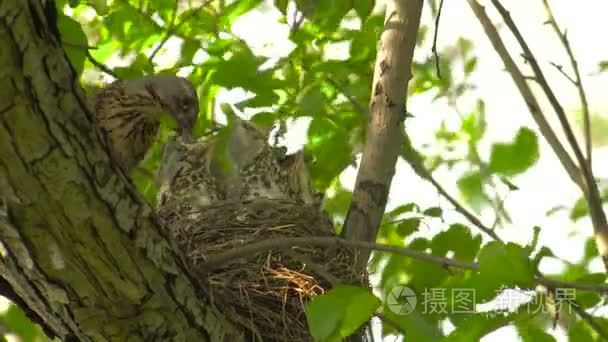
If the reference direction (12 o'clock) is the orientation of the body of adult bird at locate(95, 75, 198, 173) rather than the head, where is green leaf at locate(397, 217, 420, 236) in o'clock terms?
The green leaf is roughly at 1 o'clock from the adult bird.

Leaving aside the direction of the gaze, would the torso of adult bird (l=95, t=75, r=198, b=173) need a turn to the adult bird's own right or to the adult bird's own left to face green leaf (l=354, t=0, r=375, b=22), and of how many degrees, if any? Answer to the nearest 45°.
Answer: approximately 45° to the adult bird's own right

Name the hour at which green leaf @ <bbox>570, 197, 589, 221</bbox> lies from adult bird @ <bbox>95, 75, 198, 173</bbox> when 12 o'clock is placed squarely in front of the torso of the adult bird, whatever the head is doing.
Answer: The green leaf is roughly at 1 o'clock from the adult bird.

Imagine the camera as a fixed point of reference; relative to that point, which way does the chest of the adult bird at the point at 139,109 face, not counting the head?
to the viewer's right

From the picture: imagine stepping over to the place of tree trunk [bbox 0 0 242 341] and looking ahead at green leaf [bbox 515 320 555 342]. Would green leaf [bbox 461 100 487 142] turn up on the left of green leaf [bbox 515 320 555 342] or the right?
left
